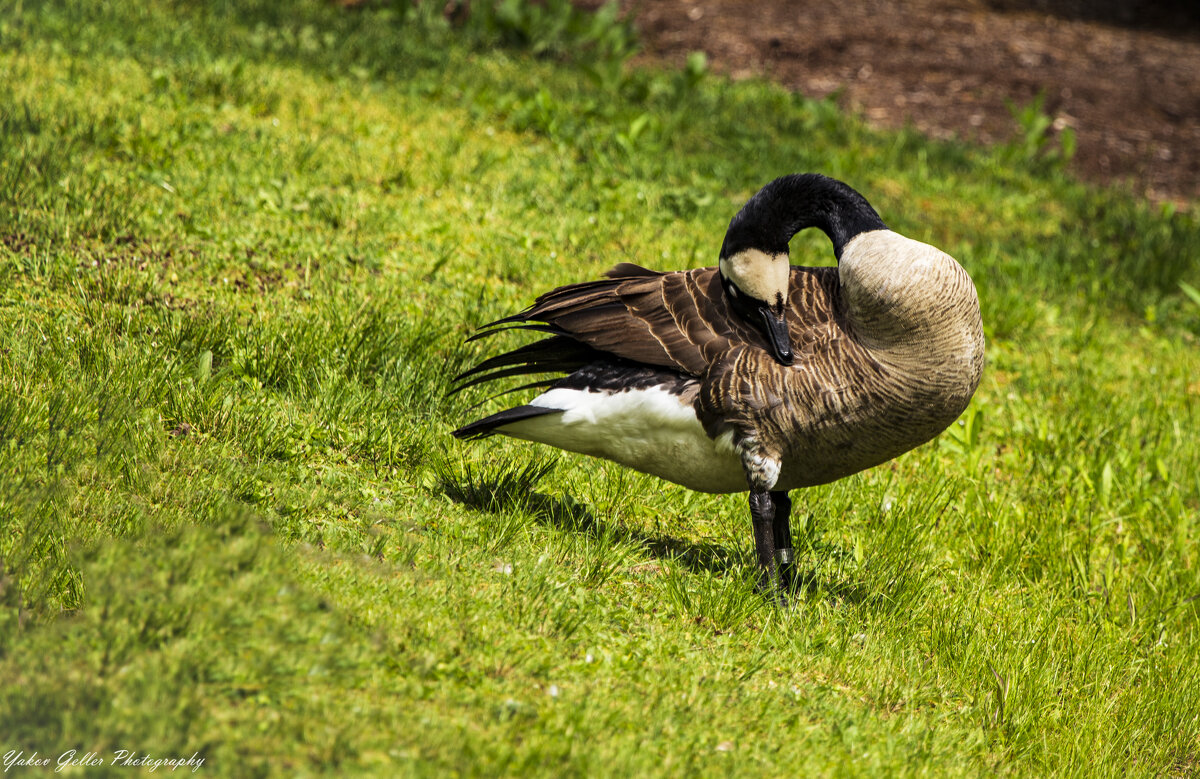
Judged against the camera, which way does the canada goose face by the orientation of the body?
to the viewer's right
